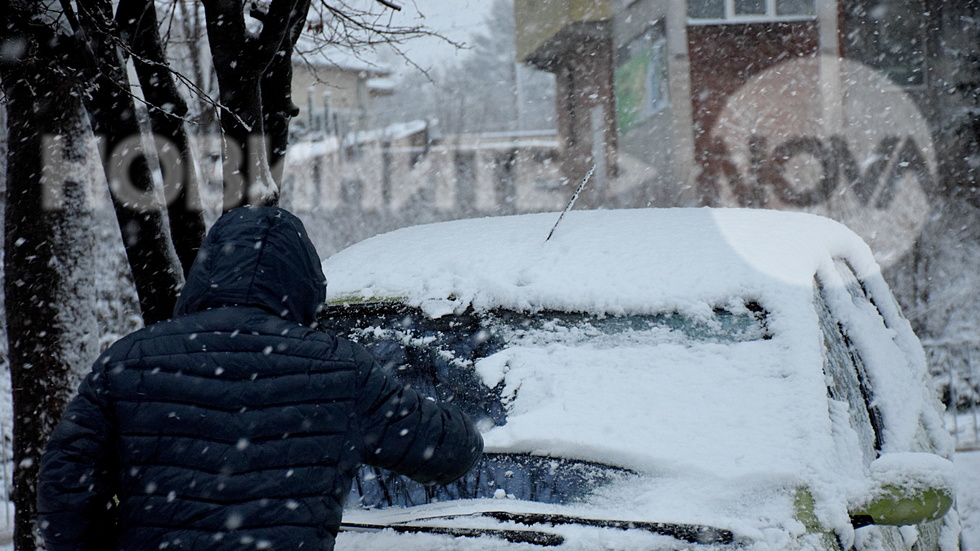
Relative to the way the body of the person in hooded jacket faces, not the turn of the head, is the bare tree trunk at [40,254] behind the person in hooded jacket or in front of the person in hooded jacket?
in front

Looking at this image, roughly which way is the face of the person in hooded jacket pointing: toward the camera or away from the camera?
away from the camera

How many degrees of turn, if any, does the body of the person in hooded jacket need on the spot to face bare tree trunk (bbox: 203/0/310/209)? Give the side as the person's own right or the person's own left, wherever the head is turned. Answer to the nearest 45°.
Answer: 0° — they already face it

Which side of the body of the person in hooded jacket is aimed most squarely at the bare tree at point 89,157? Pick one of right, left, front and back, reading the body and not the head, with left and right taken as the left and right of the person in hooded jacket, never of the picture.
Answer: front

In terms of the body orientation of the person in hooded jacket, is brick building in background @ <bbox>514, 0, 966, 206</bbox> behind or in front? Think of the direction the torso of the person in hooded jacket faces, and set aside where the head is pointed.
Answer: in front

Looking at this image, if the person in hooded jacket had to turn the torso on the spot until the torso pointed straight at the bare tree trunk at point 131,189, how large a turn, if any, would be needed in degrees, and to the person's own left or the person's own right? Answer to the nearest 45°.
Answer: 0° — they already face it

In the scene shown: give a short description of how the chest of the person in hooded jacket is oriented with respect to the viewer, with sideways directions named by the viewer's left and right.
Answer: facing away from the viewer

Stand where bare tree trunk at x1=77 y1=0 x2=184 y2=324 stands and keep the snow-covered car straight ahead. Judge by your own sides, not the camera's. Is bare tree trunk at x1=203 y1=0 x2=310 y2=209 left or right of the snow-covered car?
left
